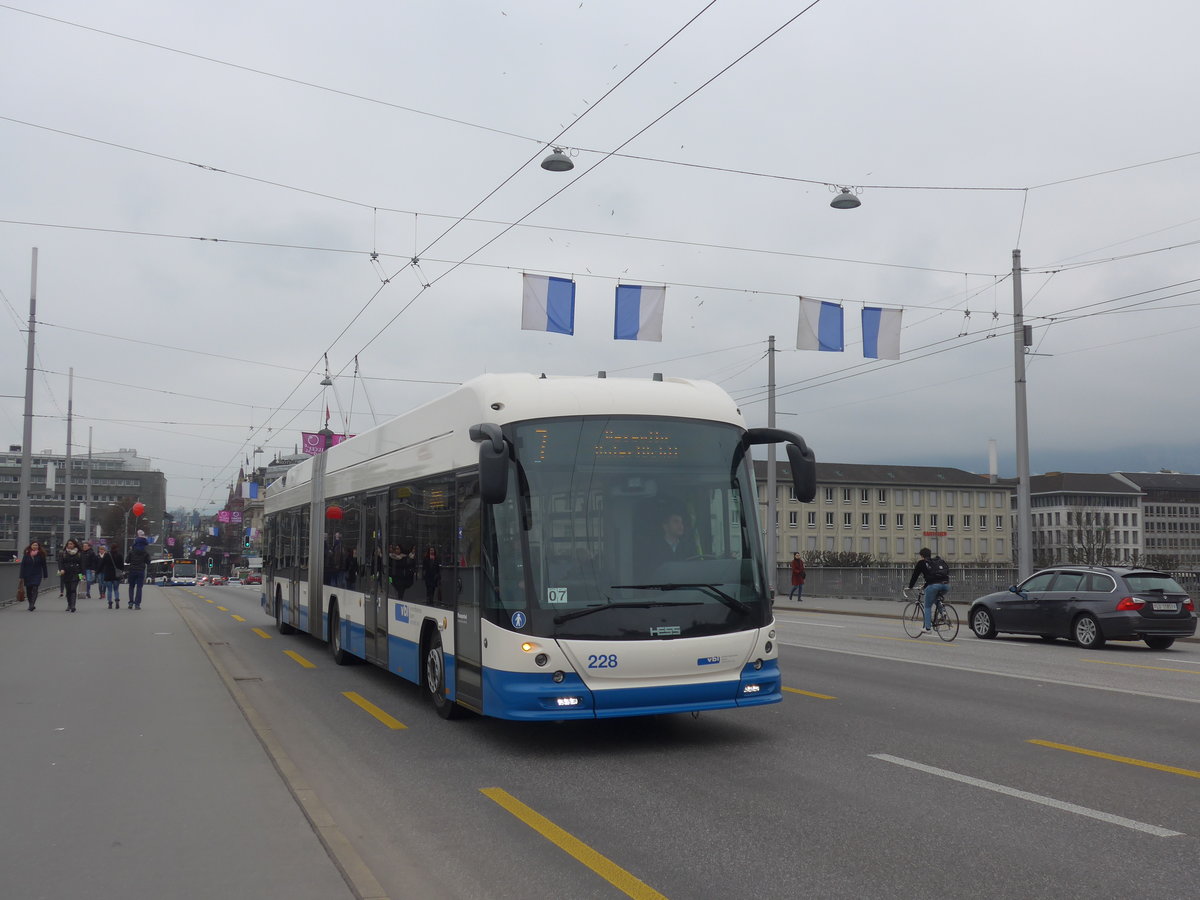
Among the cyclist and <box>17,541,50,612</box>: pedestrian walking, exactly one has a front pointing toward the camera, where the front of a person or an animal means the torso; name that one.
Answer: the pedestrian walking

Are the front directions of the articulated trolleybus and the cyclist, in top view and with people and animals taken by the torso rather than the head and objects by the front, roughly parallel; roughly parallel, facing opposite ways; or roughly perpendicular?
roughly parallel, facing opposite ways

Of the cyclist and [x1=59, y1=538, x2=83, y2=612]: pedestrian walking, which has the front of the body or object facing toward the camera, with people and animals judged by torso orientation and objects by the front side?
the pedestrian walking

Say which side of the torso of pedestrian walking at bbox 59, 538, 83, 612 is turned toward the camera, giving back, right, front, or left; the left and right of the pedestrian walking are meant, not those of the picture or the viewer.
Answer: front

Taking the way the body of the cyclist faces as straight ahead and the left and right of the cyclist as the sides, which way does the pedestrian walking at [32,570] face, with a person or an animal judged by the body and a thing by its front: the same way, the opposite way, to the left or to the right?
the opposite way

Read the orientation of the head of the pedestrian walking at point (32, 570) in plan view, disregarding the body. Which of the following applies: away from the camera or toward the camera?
toward the camera

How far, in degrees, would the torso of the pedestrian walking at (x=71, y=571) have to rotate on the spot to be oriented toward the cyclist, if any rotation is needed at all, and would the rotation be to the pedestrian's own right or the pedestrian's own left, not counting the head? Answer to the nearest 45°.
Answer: approximately 45° to the pedestrian's own left

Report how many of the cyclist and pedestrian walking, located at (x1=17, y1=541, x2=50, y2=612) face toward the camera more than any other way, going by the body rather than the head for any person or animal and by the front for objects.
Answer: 1

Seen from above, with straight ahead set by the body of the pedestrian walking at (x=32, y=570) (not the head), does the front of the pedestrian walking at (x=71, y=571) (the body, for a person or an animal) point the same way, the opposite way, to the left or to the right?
the same way

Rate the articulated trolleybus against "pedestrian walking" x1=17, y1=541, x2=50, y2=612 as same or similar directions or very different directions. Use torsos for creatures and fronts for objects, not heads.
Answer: same or similar directions

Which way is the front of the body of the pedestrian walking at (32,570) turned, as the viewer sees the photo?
toward the camera

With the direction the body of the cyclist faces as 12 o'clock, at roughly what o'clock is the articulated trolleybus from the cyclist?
The articulated trolleybus is roughly at 8 o'clock from the cyclist.

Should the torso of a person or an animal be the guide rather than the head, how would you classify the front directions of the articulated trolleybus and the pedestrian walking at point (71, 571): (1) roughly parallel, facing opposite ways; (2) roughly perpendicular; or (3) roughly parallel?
roughly parallel

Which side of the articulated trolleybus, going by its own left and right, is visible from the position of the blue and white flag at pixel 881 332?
left
